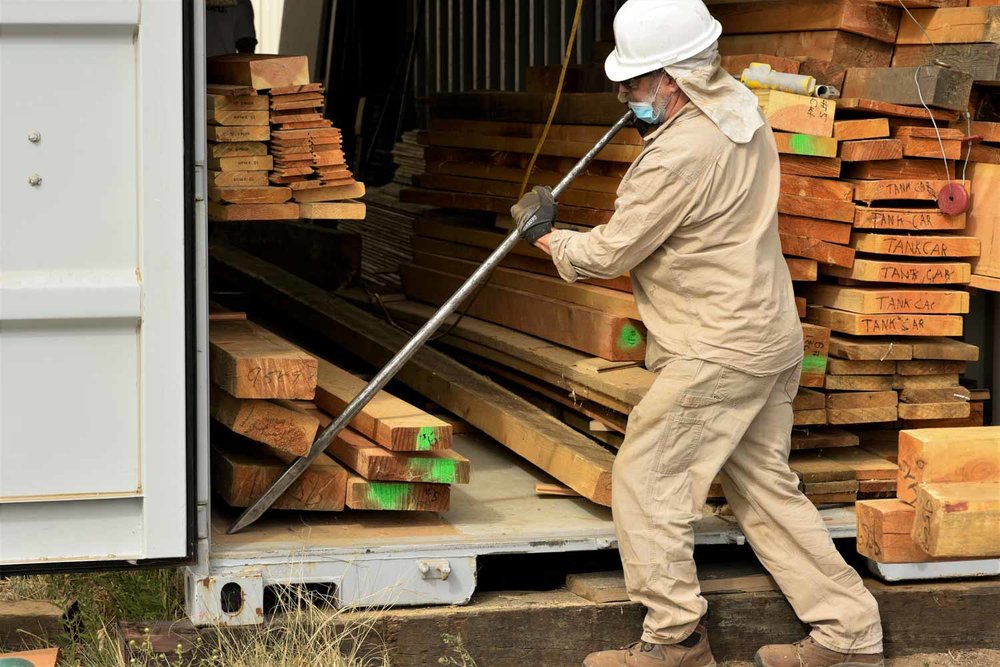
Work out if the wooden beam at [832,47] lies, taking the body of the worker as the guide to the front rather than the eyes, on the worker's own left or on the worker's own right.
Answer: on the worker's own right

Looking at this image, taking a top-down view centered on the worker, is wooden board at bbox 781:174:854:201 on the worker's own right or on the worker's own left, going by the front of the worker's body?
on the worker's own right

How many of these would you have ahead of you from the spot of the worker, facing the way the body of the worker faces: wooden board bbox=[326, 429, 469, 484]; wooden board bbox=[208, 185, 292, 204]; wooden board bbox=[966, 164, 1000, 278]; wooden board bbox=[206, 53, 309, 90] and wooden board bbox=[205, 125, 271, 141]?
4

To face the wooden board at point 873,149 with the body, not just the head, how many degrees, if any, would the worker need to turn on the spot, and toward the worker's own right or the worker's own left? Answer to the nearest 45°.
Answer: approximately 135° to the worker's own right

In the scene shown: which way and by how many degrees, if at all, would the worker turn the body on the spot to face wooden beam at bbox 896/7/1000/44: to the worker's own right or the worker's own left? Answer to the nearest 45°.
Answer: approximately 135° to the worker's own right

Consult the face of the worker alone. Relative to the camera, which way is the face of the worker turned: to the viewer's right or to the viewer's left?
to the viewer's left

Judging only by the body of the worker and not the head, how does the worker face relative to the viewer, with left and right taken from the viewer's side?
facing to the left of the viewer

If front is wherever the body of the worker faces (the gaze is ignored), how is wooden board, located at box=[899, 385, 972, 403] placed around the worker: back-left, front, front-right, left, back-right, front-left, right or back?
back-right

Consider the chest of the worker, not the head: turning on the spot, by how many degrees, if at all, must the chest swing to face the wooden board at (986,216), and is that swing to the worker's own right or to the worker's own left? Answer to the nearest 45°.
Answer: approximately 135° to the worker's own right

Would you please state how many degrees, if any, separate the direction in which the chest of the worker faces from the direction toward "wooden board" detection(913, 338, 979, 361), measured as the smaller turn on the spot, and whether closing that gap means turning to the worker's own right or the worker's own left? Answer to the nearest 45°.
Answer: approximately 135° to the worker's own right

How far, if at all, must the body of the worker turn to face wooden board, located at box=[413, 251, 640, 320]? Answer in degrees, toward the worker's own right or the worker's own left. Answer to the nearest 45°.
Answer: approximately 45° to the worker's own right

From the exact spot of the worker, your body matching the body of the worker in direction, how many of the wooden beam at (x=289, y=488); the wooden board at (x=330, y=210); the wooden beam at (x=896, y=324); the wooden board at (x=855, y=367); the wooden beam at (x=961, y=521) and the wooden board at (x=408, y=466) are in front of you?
3

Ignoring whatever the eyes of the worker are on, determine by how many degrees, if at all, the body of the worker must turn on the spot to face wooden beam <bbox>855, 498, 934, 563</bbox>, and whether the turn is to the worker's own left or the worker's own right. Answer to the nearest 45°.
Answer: approximately 180°

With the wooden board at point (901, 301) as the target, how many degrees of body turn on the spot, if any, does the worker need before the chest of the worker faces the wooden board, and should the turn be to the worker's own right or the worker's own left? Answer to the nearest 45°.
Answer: approximately 135° to the worker's own right

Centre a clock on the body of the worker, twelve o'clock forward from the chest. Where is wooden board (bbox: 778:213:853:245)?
The wooden board is roughly at 4 o'clock from the worker.

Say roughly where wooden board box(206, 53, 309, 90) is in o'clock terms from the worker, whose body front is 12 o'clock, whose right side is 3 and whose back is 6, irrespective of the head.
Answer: The wooden board is roughly at 12 o'clock from the worker.

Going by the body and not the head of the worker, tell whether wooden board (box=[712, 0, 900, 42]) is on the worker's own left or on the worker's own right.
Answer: on the worker's own right
